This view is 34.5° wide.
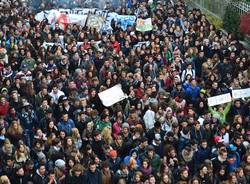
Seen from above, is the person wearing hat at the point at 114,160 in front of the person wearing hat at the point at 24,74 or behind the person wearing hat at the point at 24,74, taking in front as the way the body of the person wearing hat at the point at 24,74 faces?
in front

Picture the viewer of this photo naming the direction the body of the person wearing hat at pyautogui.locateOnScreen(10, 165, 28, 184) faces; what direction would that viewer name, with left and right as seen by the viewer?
facing the viewer and to the right of the viewer

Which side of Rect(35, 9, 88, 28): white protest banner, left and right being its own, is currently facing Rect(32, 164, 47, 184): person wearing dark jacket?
front

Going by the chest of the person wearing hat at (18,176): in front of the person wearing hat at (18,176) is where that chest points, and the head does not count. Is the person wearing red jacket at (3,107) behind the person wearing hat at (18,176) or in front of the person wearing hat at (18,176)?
behind

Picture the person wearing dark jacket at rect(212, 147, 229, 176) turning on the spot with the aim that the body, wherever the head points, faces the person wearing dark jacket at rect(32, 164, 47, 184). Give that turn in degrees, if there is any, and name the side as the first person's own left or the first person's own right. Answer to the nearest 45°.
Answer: approximately 90° to the first person's own right

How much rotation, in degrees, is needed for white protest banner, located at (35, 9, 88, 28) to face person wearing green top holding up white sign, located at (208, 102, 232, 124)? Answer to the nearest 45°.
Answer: approximately 45° to its left

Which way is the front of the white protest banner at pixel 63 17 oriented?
toward the camera

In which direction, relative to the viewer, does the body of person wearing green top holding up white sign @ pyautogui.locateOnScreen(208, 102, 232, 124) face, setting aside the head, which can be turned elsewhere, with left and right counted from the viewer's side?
facing the viewer

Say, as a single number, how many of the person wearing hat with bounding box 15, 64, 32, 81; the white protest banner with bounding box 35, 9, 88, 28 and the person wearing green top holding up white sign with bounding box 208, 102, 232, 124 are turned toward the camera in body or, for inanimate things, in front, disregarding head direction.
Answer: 3
